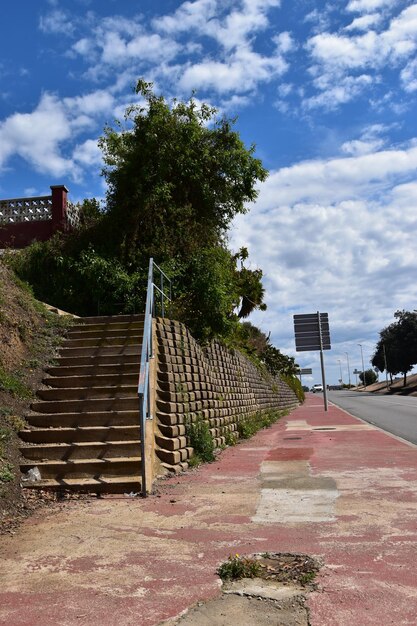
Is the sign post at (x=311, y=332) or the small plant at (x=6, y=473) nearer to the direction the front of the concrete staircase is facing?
the small plant

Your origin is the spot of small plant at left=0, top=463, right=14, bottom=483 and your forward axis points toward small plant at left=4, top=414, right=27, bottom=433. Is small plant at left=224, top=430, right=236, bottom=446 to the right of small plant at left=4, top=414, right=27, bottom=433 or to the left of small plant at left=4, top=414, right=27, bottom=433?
right

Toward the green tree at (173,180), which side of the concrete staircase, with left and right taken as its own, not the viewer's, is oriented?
back

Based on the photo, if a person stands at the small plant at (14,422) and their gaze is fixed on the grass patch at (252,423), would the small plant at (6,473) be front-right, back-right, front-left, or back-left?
back-right

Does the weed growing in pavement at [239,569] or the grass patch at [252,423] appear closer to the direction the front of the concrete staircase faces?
the weed growing in pavement

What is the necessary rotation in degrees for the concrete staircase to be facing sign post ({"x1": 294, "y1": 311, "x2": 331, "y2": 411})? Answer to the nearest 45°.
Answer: approximately 135° to its left

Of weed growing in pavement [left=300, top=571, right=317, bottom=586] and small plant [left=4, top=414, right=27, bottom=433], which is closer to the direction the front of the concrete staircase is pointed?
the weed growing in pavement

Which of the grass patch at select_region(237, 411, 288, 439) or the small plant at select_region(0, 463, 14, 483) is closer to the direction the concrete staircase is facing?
the small plant

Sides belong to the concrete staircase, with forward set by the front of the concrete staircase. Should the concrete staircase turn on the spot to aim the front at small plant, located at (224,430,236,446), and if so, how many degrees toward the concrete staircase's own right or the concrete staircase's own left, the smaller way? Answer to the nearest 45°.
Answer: approximately 135° to the concrete staircase's own left

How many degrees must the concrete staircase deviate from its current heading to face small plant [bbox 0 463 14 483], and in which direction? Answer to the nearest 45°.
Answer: approximately 45° to its right

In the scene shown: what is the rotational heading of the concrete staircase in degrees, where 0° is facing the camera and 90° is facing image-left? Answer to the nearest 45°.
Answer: approximately 0°

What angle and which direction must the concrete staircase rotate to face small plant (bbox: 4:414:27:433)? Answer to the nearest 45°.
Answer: approximately 90° to its right
